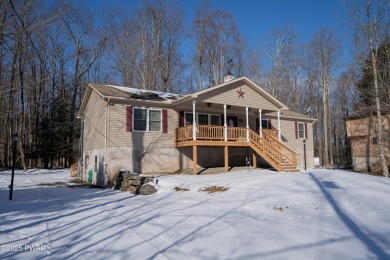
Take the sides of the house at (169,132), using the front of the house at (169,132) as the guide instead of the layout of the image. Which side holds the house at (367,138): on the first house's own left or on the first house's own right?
on the first house's own left

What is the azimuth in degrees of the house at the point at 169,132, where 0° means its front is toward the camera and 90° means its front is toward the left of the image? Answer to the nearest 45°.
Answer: approximately 315°
